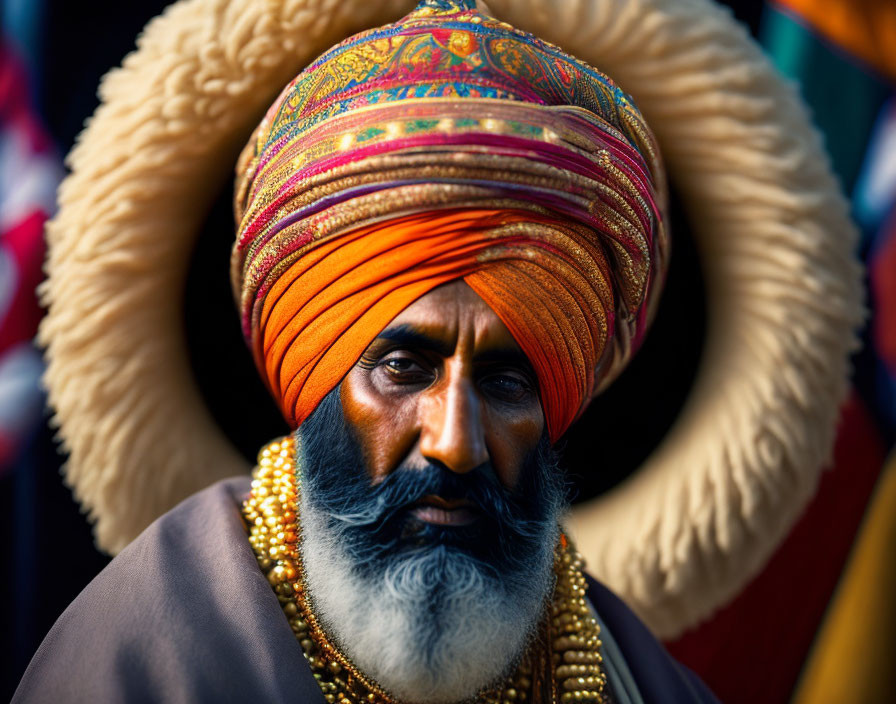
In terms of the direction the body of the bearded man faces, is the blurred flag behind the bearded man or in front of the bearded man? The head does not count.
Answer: behind

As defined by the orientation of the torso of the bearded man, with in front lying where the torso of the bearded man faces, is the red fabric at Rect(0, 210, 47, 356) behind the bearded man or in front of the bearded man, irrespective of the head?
behind

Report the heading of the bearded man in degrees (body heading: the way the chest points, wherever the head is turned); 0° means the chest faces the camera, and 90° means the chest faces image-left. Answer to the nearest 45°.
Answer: approximately 0°

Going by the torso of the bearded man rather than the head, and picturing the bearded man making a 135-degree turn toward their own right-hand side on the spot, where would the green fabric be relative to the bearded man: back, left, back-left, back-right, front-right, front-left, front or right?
right
